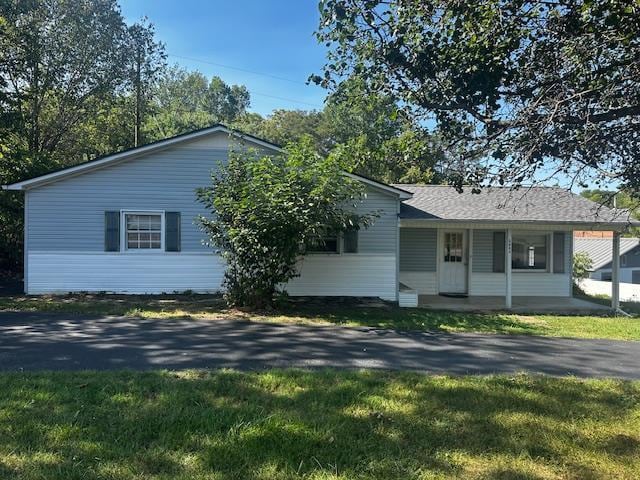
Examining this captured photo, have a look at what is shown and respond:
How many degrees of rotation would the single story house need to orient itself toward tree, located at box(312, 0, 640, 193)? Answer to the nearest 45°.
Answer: approximately 45° to its left

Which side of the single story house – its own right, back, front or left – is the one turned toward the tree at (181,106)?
back

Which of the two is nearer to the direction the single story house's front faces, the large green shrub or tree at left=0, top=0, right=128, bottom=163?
the large green shrub

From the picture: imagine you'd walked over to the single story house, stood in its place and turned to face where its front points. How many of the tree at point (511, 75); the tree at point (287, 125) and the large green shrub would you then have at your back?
1

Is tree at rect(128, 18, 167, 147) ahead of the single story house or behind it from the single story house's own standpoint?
behind

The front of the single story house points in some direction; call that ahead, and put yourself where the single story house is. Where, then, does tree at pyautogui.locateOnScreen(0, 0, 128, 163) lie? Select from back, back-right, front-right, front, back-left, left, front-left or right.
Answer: back-right

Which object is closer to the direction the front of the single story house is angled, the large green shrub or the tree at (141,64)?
the large green shrub

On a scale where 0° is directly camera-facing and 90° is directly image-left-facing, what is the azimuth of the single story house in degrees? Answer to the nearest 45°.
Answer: approximately 0°
